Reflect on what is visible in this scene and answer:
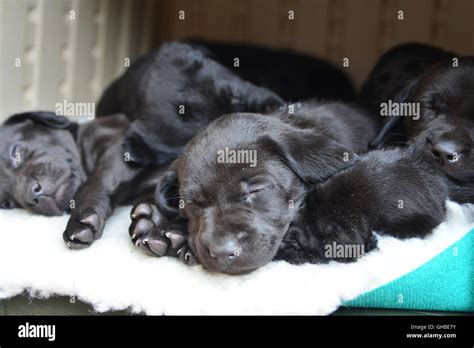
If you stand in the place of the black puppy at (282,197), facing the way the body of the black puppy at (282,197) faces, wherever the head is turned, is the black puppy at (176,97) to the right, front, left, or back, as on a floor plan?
right

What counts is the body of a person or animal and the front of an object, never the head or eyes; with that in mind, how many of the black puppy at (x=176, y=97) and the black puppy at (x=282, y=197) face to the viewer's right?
0

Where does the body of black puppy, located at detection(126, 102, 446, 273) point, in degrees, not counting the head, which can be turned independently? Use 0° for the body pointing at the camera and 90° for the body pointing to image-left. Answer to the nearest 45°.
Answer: approximately 45°

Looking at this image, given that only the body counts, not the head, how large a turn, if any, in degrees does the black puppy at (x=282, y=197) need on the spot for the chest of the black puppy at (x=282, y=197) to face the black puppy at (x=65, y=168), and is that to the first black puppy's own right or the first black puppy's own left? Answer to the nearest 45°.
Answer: approximately 90° to the first black puppy's own right
